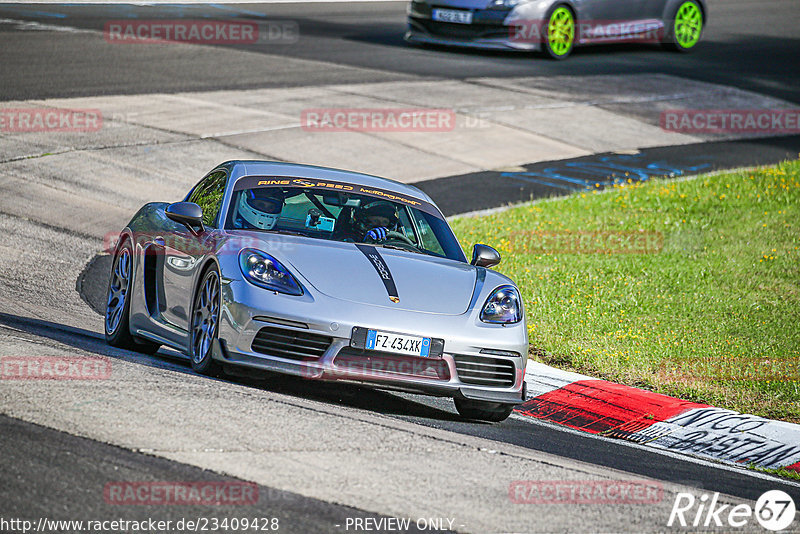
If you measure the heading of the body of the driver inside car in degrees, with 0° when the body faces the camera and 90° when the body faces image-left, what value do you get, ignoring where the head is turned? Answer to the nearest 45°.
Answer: approximately 315°

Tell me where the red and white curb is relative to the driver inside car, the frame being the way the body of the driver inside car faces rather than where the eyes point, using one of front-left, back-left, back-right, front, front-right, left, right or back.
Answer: front-left

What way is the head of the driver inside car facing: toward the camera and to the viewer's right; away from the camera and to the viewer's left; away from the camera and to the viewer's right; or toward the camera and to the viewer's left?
toward the camera and to the viewer's right

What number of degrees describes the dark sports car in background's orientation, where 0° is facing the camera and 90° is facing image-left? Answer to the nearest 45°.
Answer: approximately 45°

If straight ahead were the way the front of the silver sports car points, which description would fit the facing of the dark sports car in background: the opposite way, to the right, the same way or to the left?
to the right

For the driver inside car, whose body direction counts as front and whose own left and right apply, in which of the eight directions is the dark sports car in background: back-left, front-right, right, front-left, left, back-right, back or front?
back-left

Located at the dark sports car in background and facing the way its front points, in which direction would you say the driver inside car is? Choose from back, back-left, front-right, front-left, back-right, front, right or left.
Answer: front-left

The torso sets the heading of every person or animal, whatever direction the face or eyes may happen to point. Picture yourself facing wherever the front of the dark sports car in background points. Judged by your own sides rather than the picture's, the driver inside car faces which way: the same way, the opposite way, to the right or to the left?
to the left

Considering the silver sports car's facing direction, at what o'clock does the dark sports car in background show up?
The dark sports car in background is roughly at 8 o'clock from the silver sports car.

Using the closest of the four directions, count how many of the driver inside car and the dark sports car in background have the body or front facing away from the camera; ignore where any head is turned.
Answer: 0
